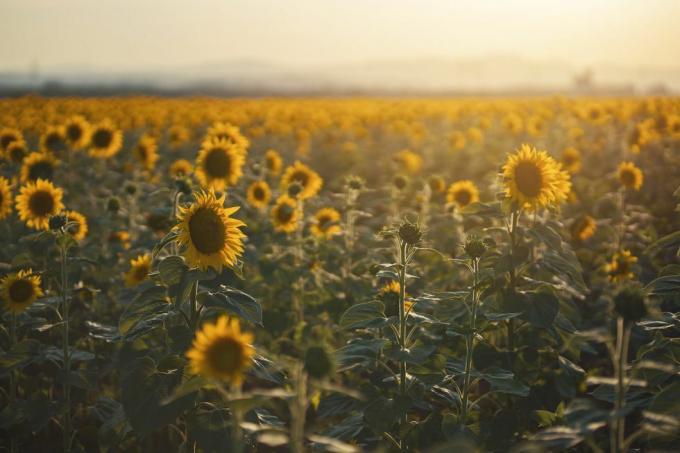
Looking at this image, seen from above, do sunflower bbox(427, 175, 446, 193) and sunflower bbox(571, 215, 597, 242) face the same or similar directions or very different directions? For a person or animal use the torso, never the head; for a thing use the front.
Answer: same or similar directions

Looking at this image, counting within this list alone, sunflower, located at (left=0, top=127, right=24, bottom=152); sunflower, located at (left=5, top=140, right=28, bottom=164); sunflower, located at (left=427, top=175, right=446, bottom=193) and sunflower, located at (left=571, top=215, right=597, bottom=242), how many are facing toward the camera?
4

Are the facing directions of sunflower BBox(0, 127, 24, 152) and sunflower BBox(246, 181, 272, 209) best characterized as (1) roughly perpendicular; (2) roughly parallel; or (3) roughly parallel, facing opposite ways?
roughly parallel

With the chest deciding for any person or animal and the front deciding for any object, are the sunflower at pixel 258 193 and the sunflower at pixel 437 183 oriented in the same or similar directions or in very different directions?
same or similar directions

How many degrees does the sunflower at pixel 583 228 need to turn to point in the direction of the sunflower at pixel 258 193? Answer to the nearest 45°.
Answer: approximately 90° to its right

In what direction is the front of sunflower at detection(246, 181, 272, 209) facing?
toward the camera

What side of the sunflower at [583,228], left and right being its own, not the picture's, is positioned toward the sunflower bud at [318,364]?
front

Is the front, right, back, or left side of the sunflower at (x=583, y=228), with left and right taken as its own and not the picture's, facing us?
front

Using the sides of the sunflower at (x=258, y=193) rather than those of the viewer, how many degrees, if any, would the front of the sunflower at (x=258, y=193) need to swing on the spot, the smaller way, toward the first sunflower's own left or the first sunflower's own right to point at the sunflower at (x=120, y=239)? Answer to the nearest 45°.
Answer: approximately 90° to the first sunflower's own right

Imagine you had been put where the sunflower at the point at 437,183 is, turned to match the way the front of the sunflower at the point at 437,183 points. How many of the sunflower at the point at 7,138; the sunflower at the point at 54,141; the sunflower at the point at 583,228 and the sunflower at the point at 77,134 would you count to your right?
3

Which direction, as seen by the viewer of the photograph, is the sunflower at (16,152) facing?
facing the viewer
